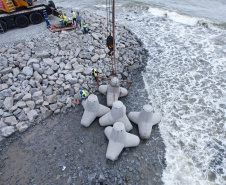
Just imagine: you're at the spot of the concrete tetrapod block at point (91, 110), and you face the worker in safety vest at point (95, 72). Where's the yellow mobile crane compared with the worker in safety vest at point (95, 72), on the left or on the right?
left
